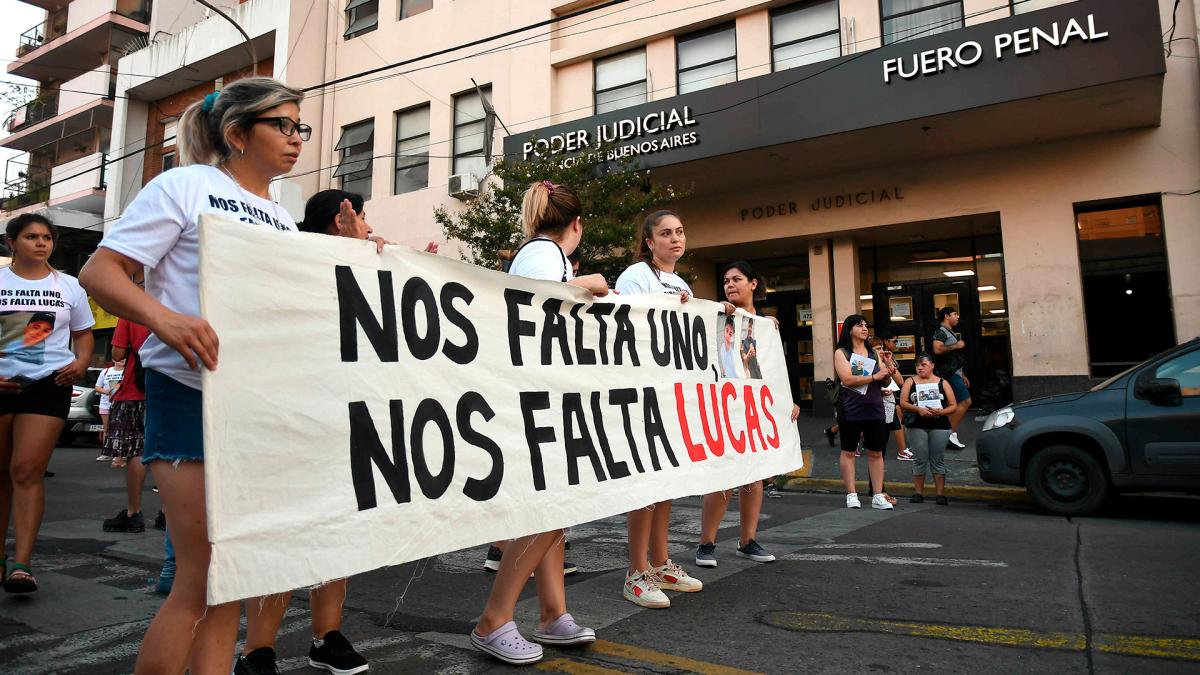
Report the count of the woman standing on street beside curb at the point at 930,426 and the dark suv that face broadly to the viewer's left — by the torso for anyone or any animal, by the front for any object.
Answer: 1

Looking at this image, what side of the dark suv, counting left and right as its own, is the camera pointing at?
left

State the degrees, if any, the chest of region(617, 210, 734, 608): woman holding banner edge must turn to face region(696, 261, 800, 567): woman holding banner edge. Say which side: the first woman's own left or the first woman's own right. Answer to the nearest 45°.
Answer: approximately 90° to the first woman's own left

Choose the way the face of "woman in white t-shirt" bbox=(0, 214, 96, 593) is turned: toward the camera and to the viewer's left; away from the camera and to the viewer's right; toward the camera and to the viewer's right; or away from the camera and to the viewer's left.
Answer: toward the camera and to the viewer's right

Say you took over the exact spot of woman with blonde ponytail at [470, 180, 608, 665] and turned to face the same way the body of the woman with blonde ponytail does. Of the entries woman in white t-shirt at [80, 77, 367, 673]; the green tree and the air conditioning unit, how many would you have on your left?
2

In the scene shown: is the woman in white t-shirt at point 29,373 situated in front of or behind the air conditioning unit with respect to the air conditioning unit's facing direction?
in front

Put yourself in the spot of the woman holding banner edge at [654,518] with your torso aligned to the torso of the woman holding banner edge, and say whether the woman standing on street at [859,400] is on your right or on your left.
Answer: on your left

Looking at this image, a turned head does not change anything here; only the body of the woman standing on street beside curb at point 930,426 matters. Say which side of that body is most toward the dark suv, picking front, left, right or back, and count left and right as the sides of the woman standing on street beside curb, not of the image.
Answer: left

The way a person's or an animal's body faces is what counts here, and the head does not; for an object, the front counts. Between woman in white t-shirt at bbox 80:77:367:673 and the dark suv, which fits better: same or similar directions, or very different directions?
very different directions

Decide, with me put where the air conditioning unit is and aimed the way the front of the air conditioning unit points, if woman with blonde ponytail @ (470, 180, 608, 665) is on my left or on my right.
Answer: on my left

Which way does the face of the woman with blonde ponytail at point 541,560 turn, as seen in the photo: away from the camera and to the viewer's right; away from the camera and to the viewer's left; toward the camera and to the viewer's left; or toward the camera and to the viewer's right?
away from the camera and to the viewer's right

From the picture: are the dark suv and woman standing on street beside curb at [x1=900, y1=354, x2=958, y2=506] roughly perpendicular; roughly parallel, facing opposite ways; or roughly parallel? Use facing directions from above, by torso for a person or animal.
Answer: roughly perpendicular
